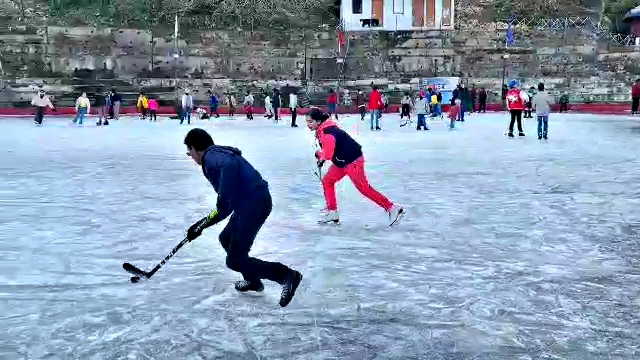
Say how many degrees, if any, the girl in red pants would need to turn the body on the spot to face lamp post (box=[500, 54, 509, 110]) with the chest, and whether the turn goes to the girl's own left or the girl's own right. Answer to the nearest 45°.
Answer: approximately 90° to the girl's own right

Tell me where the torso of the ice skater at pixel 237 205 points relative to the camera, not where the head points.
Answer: to the viewer's left

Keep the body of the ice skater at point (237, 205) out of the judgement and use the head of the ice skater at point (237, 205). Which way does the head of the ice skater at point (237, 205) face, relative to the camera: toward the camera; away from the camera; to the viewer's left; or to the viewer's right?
to the viewer's left

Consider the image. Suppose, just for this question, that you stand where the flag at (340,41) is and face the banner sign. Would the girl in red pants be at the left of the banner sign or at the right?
right

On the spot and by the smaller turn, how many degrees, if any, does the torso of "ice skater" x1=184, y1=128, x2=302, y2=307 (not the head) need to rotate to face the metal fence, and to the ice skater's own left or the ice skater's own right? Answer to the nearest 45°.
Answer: approximately 135° to the ice skater's own right

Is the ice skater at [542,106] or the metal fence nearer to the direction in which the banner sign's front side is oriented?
the ice skater

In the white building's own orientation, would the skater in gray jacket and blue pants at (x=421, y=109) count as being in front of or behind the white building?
in front

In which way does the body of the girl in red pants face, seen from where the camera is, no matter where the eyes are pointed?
to the viewer's left
